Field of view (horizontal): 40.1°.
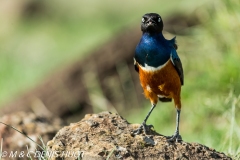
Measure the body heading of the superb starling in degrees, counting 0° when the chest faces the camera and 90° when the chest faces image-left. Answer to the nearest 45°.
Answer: approximately 0°

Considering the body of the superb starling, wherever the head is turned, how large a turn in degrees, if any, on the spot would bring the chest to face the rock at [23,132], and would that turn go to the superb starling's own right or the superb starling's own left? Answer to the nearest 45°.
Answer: approximately 135° to the superb starling's own right
